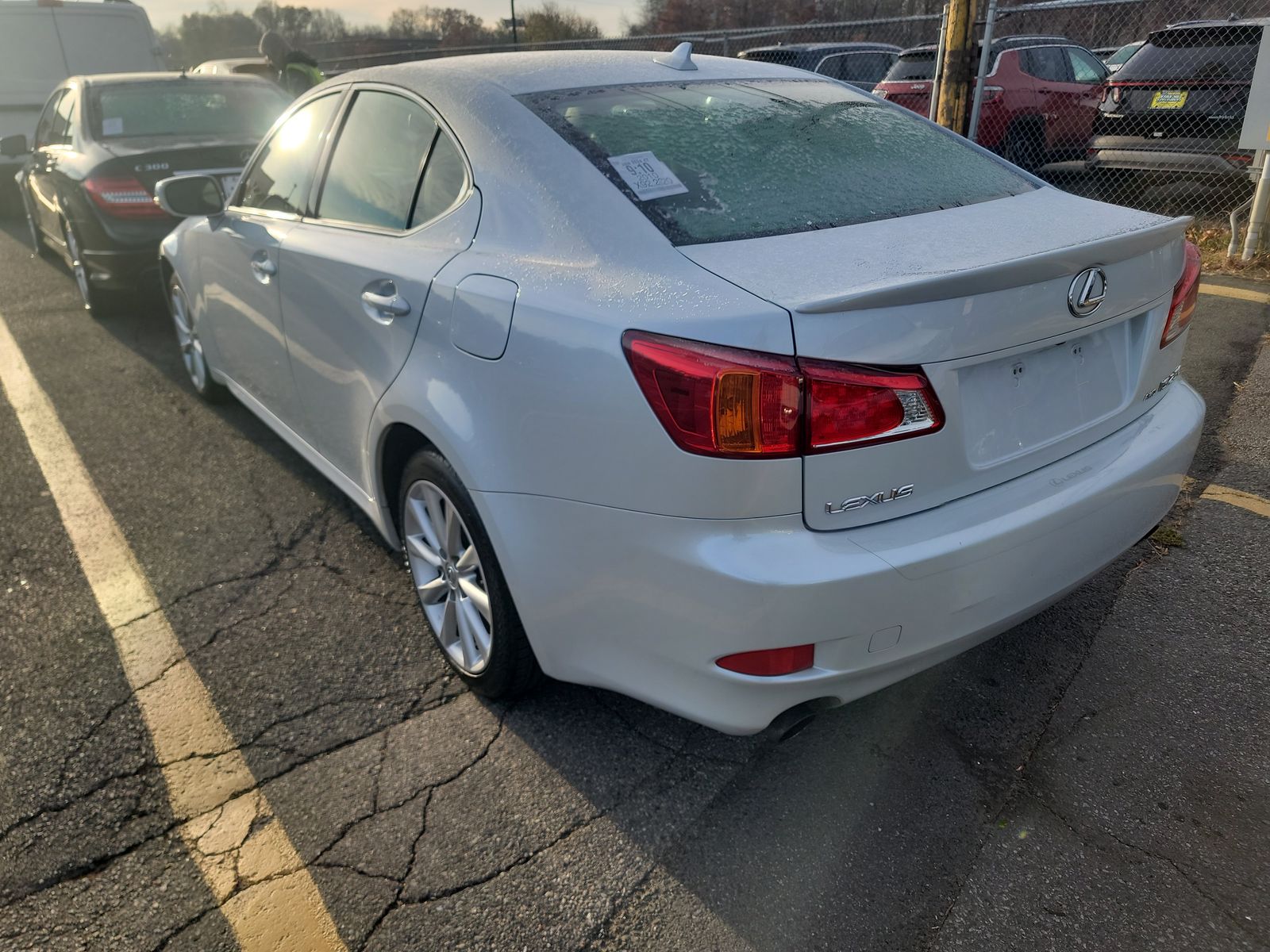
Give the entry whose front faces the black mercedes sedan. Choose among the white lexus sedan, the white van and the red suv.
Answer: the white lexus sedan

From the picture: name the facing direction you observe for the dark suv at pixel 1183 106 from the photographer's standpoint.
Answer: facing away from the viewer

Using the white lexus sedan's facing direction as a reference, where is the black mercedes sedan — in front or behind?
in front

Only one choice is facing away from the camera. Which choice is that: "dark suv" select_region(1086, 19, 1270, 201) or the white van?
the dark suv

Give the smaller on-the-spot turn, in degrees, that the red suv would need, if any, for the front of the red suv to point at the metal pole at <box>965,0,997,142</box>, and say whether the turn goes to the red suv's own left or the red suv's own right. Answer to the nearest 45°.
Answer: approximately 135° to the red suv's own right

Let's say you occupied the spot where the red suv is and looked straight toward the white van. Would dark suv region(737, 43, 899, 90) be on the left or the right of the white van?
right

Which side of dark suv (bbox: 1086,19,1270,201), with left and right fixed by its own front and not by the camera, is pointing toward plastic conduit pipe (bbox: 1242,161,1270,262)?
back

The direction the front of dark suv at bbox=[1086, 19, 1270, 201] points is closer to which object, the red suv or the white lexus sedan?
the red suv

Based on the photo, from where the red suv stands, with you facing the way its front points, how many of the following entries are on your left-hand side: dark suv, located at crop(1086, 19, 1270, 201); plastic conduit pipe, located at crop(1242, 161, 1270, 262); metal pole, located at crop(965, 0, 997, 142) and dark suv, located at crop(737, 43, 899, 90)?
1

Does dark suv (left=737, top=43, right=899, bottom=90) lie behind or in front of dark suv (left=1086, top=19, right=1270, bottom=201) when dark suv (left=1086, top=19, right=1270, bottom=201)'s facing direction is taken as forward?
in front

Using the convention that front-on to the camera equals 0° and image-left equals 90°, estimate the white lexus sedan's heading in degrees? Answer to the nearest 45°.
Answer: approximately 135°

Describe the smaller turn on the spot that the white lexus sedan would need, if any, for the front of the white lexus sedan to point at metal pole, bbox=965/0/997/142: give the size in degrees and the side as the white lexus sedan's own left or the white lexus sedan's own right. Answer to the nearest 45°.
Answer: approximately 45° to the white lexus sedan's own right

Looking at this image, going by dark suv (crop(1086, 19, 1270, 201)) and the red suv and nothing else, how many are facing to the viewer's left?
0

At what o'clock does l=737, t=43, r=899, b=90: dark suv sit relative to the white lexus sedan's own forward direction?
The dark suv is roughly at 2 o'clock from the white lexus sedan.
